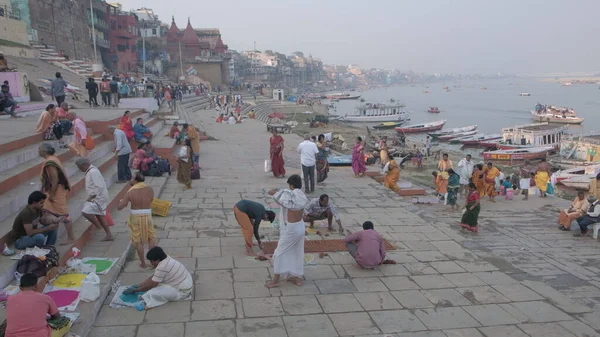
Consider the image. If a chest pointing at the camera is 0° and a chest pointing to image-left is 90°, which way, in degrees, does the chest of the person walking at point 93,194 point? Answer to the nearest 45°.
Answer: approximately 90°

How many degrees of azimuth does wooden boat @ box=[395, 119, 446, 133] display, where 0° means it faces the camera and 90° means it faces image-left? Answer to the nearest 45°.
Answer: approximately 270°

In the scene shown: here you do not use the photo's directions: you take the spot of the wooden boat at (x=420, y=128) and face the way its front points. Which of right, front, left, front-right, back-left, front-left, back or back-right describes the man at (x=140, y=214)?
right

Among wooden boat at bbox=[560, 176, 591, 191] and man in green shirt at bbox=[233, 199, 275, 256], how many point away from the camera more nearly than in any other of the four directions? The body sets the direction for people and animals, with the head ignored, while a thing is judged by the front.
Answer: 0

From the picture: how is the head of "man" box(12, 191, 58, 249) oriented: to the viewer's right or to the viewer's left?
to the viewer's right

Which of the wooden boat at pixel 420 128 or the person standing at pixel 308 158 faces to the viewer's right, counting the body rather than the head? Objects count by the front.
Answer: the wooden boat

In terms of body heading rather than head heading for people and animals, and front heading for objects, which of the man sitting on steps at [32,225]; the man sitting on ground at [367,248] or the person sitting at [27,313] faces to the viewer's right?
the man sitting on steps at [32,225]

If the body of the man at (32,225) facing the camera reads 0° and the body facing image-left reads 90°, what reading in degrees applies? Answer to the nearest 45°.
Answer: approximately 270°
